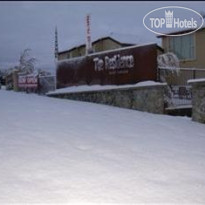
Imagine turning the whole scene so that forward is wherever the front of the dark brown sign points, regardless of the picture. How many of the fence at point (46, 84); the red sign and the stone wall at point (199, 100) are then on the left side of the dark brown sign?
1

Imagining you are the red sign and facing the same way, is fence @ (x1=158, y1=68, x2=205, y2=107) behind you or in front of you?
in front

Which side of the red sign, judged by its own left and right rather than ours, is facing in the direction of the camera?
front

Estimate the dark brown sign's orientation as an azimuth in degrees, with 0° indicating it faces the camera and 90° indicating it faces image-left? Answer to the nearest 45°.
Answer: approximately 45°

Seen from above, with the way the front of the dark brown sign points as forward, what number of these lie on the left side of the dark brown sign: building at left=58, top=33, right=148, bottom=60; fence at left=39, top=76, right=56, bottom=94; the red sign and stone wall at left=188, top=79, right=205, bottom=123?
1

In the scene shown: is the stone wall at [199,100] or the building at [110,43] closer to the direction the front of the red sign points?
the stone wall

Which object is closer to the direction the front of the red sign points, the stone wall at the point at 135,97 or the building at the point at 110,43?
the stone wall

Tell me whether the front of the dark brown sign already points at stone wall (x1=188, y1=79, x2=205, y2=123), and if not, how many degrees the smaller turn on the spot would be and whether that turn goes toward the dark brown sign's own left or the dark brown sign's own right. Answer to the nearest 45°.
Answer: approximately 90° to the dark brown sign's own left

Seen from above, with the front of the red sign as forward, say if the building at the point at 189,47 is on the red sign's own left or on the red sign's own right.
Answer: on the red sign's own left

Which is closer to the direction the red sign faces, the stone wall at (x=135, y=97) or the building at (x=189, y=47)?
the stone wall

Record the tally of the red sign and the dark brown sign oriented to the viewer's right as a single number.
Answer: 0

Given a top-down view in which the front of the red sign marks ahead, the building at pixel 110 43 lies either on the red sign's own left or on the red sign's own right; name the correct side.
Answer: on the red sign's own left

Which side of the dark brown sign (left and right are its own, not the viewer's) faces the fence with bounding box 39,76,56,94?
right
